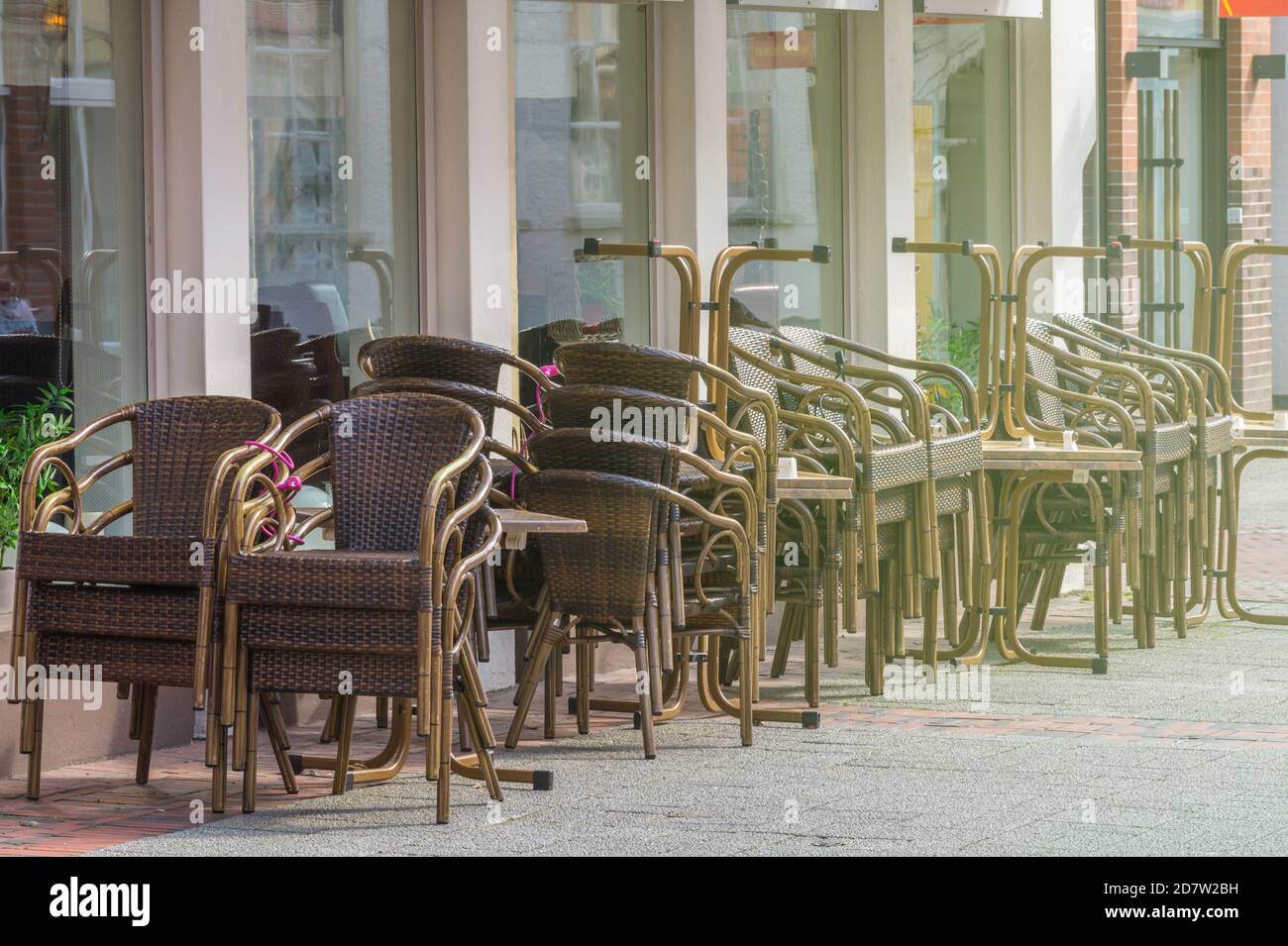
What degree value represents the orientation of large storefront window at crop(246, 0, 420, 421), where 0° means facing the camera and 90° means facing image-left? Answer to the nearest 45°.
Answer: approximately 315°

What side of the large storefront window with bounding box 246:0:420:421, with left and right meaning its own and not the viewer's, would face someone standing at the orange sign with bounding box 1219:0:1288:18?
left

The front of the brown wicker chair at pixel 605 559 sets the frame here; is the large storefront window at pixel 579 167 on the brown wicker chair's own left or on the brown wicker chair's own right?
on the brown wicker chair's own left

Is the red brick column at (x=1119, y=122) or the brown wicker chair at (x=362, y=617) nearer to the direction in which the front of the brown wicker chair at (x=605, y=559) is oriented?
the red brick column

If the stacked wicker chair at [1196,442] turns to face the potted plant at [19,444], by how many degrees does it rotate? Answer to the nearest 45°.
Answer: approximately 90° to its right
